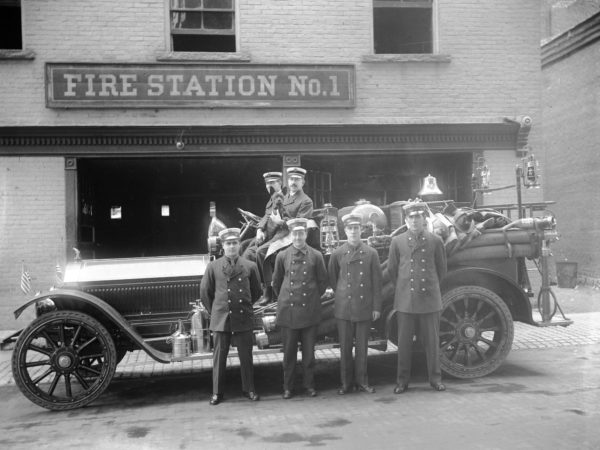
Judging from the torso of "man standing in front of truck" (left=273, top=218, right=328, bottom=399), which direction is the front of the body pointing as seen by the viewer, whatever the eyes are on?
toward the camera

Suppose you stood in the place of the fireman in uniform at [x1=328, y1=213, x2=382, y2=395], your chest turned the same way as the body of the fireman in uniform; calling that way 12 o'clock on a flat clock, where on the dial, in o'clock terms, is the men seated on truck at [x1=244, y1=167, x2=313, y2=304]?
The men seated on truck is roughly at 4 o'clock from the fireman in uniform.

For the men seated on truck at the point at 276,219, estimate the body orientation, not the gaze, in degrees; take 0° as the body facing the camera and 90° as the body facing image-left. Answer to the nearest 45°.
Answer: approximately 45°

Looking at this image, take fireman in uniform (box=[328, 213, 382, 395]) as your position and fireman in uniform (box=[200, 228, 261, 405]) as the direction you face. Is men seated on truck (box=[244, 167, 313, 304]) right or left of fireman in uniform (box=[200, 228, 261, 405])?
right

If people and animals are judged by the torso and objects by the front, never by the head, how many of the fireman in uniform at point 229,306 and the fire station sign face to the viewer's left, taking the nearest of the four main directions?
0

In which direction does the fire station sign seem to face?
toward the camera

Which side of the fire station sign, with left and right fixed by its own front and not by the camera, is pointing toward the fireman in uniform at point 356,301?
front

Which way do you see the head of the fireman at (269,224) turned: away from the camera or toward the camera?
toward the camera

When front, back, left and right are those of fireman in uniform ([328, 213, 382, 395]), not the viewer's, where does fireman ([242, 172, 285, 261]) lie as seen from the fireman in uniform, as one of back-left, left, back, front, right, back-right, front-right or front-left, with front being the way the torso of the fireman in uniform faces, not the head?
back-right

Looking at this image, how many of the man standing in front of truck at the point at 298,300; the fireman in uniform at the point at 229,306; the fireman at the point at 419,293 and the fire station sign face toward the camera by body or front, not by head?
4

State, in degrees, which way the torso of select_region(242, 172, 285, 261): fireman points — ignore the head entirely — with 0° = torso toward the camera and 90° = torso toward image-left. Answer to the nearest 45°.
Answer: approximately 45°

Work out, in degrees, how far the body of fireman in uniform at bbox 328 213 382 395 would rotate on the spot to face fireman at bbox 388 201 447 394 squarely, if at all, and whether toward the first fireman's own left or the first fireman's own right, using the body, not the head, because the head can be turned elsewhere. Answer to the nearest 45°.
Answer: approximately 90° to the first fireman's own left

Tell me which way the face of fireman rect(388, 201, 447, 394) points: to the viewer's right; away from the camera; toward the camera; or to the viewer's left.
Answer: toward the camera

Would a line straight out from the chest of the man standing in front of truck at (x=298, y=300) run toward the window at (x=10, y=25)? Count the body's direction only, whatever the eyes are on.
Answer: no

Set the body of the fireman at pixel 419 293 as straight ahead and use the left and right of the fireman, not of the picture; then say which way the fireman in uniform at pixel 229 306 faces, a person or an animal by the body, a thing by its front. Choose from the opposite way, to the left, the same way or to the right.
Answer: the same way

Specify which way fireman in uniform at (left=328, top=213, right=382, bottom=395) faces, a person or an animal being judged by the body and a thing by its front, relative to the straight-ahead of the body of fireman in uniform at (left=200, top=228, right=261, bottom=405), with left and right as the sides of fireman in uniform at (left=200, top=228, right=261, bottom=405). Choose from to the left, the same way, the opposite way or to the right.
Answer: the same way

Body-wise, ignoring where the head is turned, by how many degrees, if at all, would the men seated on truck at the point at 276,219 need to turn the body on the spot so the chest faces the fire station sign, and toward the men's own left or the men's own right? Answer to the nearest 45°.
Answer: approximately 135° to the men's own right

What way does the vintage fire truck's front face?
to the viewer's left

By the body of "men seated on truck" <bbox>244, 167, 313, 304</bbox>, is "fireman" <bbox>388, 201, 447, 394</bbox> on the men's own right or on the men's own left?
on the men's own left
